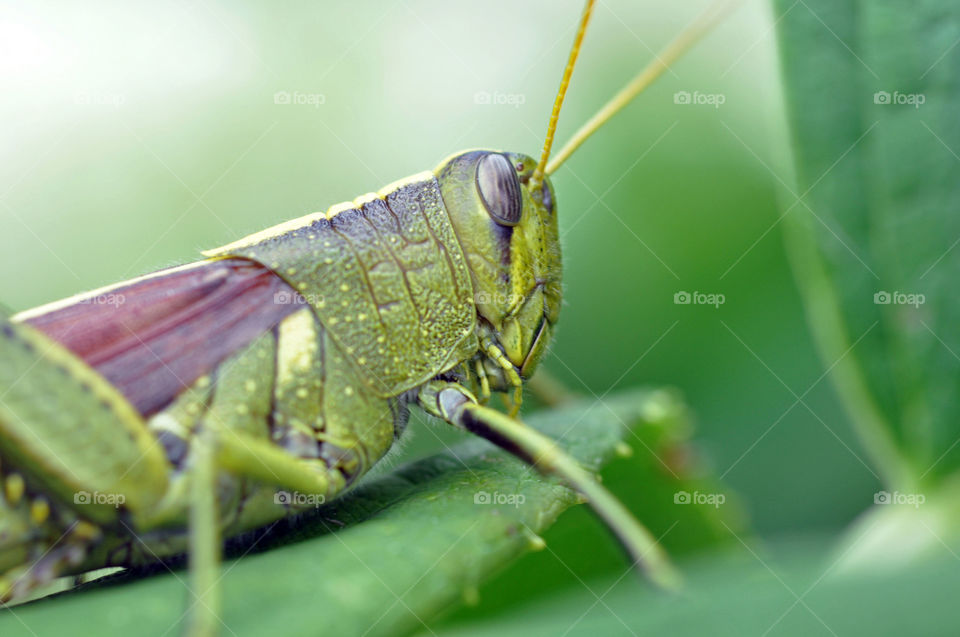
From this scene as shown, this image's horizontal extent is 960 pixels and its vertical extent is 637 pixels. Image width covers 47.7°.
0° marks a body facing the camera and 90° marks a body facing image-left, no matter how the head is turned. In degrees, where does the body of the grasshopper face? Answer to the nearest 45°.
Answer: approximately 270°

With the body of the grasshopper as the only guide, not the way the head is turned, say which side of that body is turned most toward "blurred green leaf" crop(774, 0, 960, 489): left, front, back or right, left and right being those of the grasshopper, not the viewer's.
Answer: front
